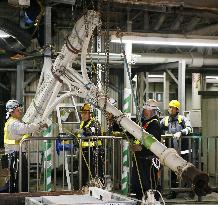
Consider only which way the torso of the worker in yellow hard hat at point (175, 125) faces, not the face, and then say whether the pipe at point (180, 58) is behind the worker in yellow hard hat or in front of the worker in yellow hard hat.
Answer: behind

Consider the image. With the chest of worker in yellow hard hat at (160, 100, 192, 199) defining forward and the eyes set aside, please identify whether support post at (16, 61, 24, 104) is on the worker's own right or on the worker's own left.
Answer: on the worker's own right

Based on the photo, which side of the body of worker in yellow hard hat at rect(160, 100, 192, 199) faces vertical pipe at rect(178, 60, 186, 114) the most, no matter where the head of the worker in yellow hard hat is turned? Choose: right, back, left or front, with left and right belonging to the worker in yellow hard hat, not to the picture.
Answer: back

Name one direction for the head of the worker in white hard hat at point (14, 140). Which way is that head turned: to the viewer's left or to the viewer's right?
to the viewer's right

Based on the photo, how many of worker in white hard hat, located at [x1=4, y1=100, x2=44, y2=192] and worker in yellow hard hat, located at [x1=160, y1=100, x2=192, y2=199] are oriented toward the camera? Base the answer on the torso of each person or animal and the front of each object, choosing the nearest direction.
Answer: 1

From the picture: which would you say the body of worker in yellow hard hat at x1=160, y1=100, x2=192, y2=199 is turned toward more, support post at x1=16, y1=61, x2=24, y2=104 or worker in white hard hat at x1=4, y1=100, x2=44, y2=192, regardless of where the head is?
the worker in white hard hat

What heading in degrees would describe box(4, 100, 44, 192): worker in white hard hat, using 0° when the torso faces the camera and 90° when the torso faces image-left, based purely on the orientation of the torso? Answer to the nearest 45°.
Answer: approximately 270°

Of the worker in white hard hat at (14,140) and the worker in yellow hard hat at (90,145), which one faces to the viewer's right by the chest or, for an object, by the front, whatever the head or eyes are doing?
the worker in white hard hat

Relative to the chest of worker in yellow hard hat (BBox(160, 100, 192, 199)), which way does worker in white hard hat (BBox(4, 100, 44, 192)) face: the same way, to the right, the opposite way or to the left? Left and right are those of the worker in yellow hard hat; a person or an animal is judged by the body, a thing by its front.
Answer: to the left
